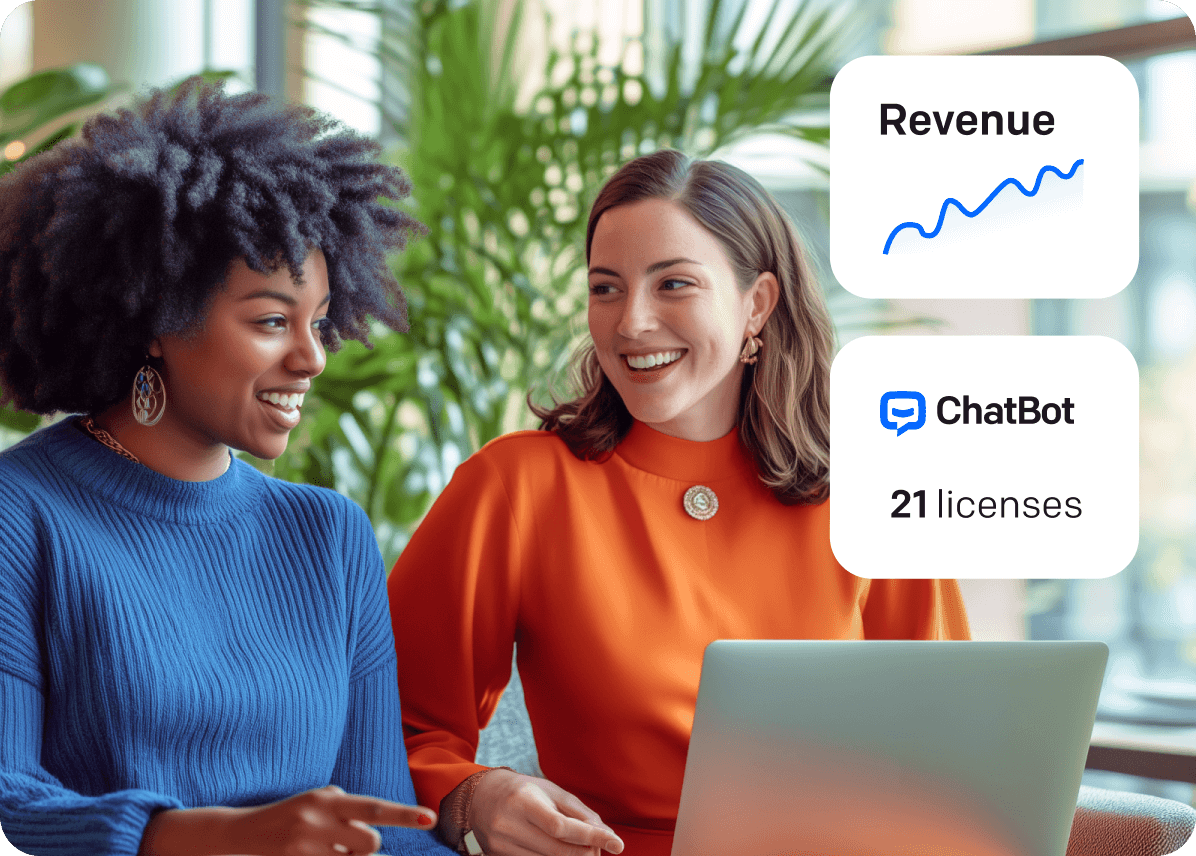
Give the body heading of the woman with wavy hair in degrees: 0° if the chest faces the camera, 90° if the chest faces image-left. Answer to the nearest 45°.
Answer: approximately 0°
